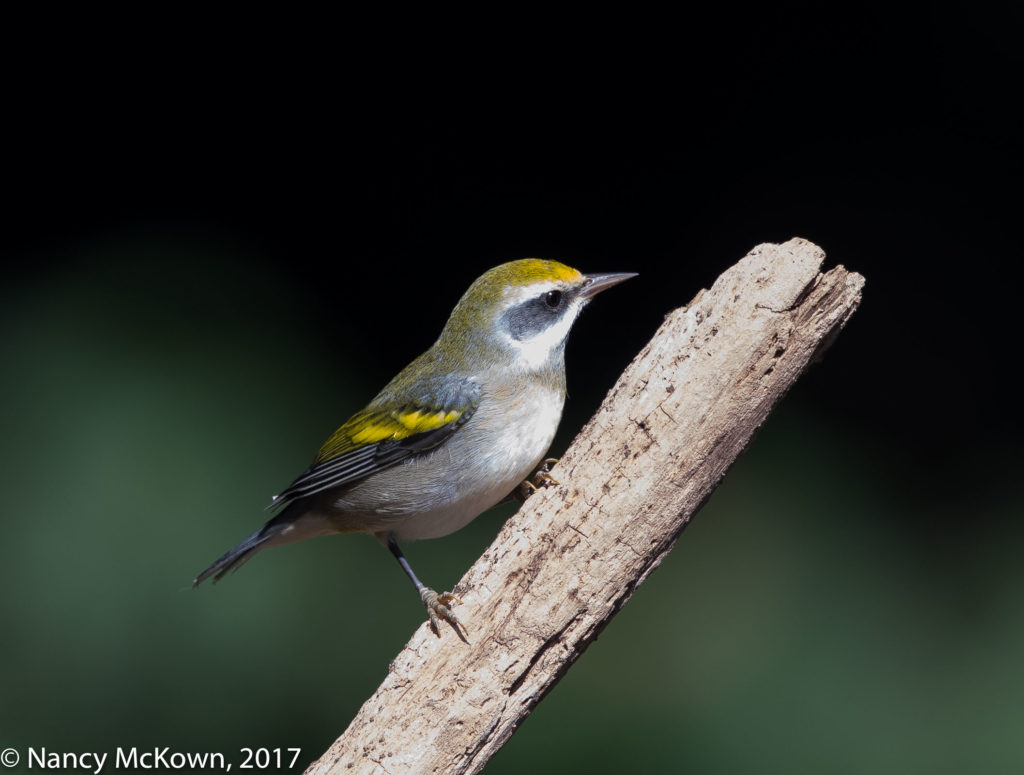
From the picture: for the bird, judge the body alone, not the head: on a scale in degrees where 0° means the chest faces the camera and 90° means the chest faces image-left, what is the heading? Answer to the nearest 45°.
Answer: approximately 270°
